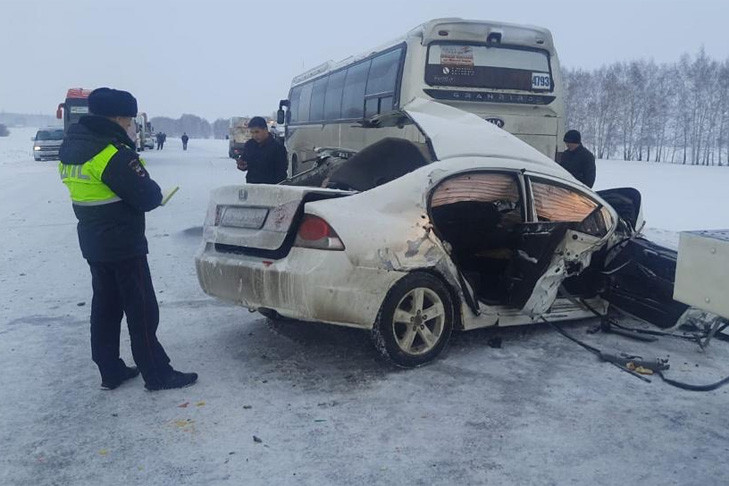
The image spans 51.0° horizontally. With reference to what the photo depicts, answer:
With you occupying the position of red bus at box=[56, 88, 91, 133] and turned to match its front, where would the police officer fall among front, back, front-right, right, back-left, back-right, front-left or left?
front

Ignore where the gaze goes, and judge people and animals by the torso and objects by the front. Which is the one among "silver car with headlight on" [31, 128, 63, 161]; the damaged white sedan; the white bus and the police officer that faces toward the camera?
the silver car with headlight on

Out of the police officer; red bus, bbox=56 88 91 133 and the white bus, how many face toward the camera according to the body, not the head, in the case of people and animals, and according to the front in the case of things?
1

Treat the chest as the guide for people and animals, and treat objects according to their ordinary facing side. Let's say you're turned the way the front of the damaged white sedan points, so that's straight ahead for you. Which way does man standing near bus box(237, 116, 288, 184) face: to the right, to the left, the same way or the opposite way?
the opposite way

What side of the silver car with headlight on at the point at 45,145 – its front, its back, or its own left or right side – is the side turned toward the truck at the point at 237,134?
left

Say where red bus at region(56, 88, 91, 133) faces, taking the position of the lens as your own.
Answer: facing the viewer

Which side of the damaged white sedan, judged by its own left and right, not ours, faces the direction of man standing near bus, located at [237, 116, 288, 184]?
left

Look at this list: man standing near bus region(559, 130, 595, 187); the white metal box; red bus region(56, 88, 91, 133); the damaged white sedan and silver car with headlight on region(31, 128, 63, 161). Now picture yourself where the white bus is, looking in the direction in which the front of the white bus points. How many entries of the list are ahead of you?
2

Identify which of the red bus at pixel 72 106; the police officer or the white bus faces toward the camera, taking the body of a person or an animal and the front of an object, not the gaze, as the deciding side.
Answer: the red bus

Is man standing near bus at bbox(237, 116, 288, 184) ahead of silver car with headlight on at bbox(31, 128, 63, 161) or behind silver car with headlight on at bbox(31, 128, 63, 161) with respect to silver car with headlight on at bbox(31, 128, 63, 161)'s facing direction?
ahead

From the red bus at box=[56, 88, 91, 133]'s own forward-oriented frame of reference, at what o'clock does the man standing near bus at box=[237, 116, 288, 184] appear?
The man standing near bus is roughly at 12 o'clock from the red bus.

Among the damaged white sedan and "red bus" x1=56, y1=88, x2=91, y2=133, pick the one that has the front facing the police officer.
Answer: the red bus

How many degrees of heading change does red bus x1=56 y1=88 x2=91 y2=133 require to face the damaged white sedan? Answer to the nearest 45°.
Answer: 0° — it already faces it

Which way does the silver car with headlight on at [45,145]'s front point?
toward the camera
